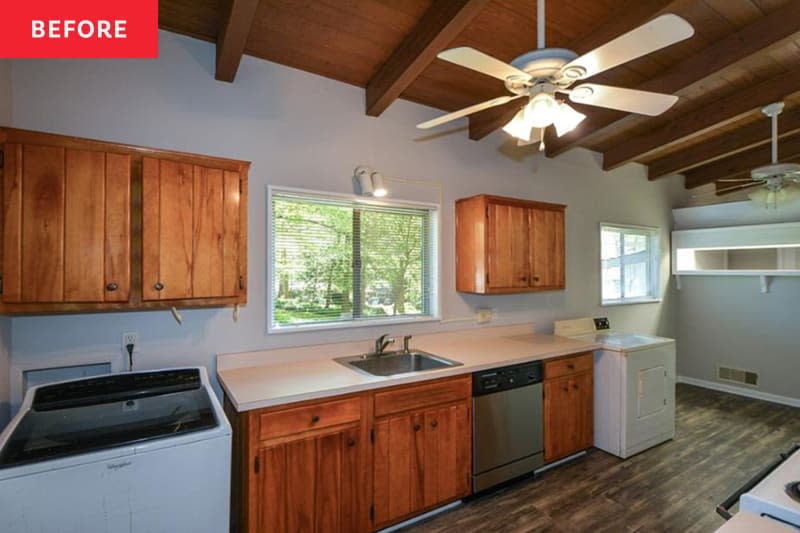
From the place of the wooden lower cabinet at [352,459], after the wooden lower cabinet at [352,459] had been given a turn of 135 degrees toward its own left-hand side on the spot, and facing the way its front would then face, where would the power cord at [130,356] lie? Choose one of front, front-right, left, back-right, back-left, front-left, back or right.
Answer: left

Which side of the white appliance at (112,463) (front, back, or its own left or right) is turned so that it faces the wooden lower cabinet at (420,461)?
left

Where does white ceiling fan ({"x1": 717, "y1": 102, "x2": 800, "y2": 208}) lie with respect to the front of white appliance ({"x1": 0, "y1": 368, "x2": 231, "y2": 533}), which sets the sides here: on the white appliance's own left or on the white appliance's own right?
on the white appliance's own left

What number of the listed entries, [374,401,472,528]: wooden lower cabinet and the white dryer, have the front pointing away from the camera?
0

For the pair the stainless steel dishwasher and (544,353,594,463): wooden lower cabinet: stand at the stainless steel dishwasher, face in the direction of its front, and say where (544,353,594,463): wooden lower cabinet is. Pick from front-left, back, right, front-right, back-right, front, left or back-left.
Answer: left

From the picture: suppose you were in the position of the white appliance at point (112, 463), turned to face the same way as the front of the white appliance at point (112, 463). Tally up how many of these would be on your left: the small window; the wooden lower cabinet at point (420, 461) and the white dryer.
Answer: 3

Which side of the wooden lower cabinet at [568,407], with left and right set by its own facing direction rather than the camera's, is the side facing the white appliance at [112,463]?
right

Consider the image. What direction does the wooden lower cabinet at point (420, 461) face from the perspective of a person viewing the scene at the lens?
facing the viewer and to the right of the viewer

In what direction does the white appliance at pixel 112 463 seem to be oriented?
toward the camera

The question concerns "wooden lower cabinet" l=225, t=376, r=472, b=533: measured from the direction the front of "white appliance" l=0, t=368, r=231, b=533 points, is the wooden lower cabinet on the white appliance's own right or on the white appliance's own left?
on the white appliance's own left

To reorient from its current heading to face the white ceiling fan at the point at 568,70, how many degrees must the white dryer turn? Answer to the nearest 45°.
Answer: approximately 45° to its right

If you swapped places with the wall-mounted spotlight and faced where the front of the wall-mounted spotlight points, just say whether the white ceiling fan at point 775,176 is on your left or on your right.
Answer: on your left

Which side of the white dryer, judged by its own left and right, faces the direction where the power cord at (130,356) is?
right

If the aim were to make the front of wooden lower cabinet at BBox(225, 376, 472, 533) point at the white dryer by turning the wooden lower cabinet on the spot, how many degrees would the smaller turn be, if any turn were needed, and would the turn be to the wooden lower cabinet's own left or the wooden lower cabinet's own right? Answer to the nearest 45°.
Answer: approximately 45° to the wooden lower cabinet's own left

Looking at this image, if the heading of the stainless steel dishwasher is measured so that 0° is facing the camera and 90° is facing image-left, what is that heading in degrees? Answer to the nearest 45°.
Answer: approximately 315°
